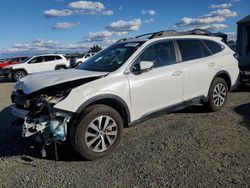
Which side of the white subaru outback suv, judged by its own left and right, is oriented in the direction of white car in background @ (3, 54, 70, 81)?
right

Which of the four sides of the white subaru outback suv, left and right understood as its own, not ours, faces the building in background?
back

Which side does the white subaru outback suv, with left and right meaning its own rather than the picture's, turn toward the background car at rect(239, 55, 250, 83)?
back

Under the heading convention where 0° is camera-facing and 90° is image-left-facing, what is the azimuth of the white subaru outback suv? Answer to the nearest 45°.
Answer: approximately 45°
